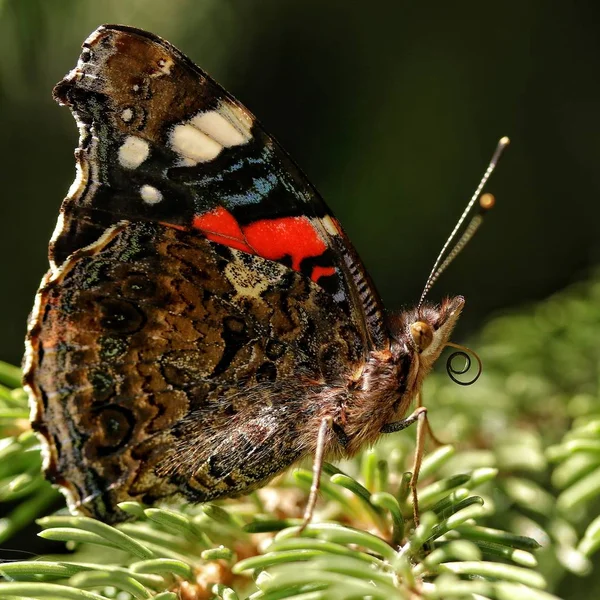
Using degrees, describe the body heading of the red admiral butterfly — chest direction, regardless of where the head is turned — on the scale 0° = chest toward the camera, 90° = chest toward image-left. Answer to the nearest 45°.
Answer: approximately 270°
